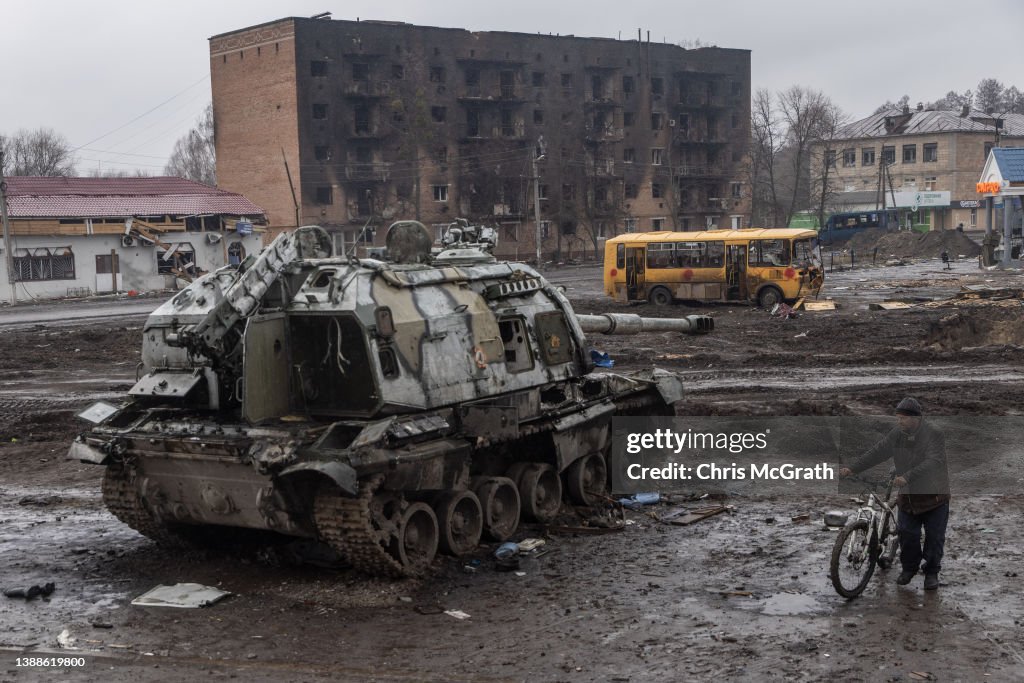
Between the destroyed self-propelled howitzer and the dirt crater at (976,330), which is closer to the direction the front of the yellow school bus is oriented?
the dirt crater

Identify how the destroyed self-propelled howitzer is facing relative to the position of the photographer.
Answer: facing away from the viewer and to the right of the viewer

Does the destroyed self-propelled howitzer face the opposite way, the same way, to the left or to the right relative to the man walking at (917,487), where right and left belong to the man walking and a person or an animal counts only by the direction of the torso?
the opposite way

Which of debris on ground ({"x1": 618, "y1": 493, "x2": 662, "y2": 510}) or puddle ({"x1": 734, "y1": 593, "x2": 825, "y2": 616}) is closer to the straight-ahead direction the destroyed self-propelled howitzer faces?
the debris on ground

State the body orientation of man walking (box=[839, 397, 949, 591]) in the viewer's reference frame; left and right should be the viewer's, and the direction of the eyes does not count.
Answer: facing the viewer and to the left of the viewer

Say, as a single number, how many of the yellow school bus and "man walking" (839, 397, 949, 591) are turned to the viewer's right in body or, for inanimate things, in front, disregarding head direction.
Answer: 1

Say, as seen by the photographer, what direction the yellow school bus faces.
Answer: facing to the right of the viewer

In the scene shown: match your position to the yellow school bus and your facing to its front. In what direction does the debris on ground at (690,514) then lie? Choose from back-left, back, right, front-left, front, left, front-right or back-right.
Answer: right

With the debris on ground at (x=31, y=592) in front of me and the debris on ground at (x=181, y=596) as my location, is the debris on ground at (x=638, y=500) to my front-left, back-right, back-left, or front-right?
back-right

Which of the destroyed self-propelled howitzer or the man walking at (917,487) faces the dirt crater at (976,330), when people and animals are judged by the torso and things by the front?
the destroyed self-propelled howitzer

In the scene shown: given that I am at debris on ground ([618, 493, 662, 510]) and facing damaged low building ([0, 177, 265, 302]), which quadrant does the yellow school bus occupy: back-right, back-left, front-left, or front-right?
front-right

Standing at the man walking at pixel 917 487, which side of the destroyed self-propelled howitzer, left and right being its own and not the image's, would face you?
right

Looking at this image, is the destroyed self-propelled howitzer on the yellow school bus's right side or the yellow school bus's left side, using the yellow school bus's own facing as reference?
on its right

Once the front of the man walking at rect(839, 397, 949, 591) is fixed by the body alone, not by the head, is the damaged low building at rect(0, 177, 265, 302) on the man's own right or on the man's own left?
on the man's own right
